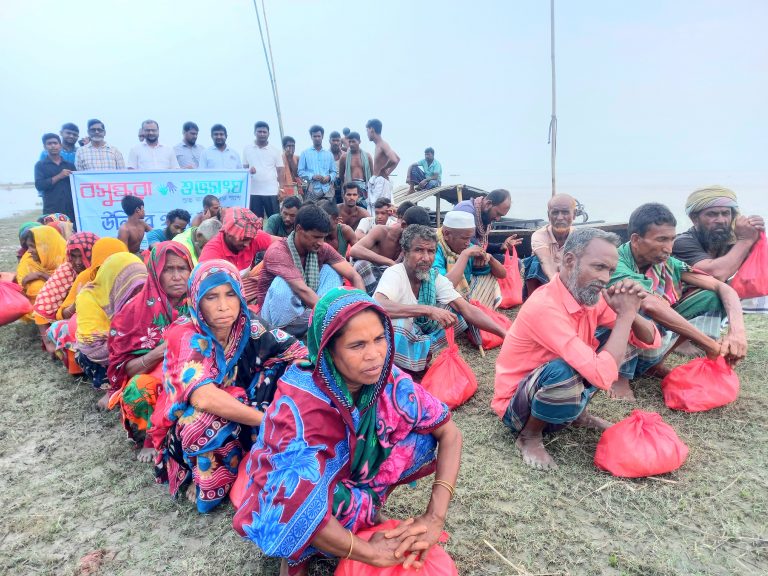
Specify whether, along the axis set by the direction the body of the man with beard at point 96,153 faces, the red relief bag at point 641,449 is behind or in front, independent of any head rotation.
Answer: in front

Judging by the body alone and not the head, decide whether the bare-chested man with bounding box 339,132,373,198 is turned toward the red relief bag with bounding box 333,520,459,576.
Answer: yes

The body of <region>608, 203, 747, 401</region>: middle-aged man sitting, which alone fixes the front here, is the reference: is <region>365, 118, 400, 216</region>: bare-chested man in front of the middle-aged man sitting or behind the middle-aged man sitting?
behind
